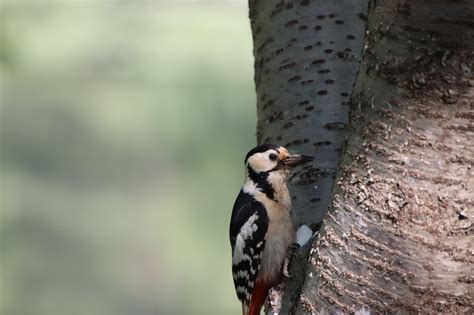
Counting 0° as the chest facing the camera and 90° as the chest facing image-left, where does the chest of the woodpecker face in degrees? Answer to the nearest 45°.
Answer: approximately 270°
